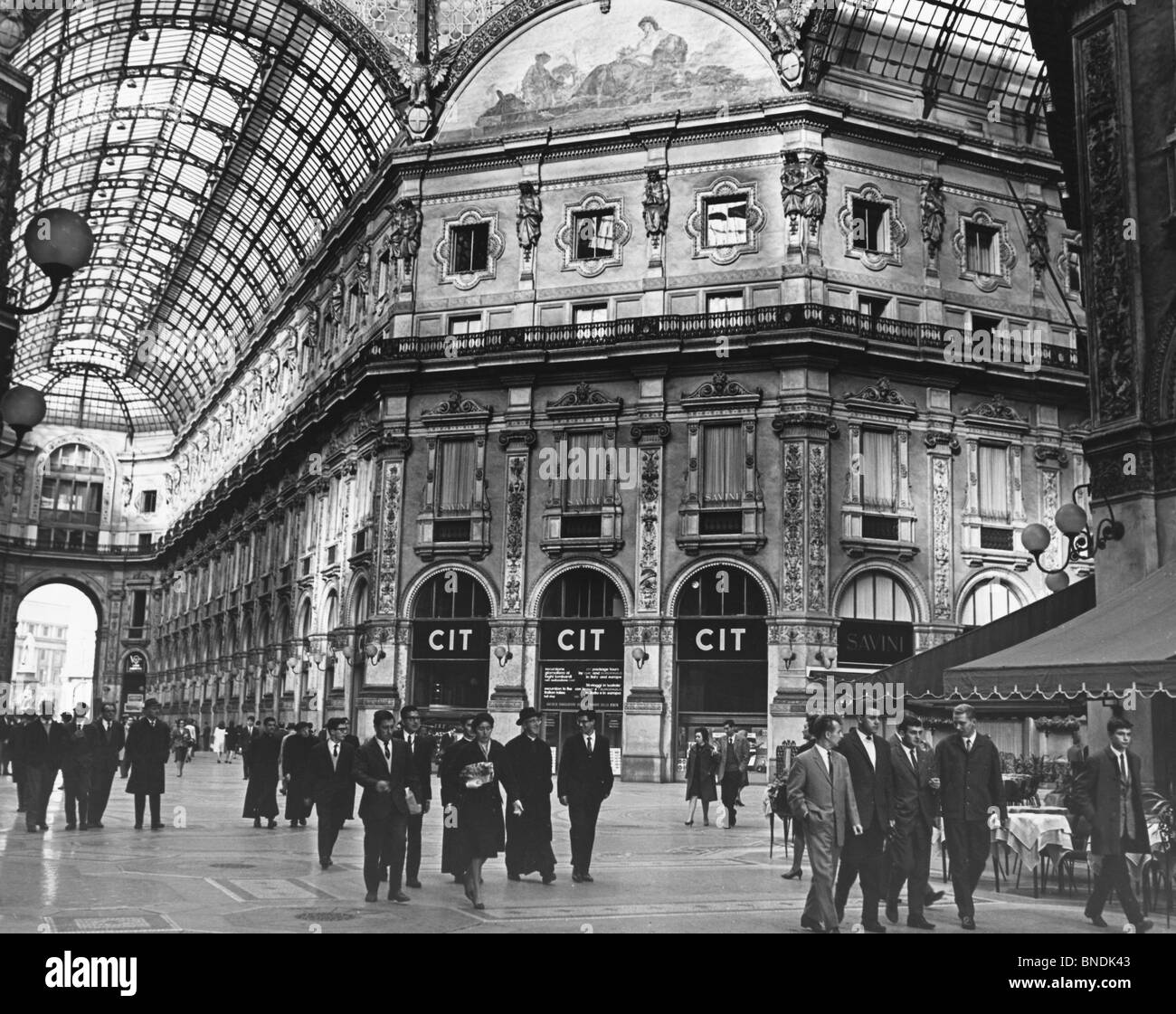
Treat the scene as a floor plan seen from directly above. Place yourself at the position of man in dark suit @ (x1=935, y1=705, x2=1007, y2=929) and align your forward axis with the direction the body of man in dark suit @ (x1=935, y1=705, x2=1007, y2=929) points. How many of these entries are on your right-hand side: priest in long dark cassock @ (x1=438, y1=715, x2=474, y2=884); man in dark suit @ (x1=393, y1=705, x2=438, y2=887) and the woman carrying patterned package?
3

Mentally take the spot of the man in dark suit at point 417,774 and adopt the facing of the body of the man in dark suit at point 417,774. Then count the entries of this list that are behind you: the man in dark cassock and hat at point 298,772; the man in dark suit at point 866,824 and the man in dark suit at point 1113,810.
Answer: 1

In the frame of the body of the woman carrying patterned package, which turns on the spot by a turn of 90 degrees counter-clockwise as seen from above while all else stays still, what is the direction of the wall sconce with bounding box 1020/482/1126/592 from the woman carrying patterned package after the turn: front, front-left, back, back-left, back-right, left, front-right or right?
front-left

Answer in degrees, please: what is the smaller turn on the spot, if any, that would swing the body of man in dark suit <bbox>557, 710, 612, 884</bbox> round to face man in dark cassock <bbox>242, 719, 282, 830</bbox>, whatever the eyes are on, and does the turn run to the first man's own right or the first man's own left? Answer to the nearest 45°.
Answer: approximately 135° to the first man's own right

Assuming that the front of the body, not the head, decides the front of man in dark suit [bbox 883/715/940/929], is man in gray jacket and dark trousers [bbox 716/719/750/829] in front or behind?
behind

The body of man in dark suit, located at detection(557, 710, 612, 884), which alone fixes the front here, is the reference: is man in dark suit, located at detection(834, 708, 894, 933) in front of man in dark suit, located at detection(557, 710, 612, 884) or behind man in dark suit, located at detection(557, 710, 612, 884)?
in front
